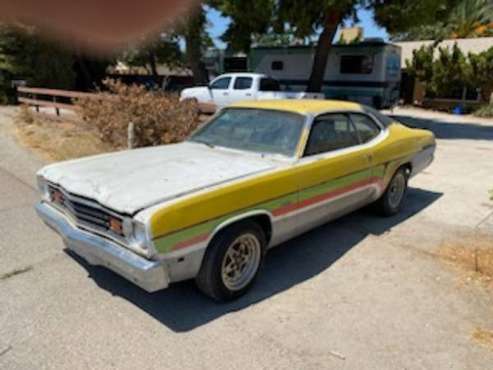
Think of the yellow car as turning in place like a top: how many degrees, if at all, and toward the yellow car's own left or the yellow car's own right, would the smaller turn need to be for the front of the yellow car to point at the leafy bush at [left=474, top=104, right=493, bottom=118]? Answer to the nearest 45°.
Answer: approximately 180°

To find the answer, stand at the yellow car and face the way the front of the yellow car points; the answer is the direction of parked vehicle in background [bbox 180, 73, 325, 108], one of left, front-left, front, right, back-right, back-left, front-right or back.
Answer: back-right

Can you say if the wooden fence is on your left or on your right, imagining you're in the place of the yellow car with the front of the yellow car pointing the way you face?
on your right

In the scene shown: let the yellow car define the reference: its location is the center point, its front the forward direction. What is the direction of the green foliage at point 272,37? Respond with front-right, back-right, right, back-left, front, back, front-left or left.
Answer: back-right

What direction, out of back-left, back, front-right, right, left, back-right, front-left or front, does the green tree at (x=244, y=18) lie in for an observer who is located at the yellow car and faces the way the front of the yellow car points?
back-right

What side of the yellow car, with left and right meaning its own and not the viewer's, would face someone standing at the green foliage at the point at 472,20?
back

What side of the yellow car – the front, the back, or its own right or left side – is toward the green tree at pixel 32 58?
right

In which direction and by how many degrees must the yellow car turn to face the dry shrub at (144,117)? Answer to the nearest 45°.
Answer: approximately 135° to its right

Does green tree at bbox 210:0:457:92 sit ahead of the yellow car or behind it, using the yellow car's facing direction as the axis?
behind

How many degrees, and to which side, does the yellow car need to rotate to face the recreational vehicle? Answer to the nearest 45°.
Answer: approximately 135° to its right

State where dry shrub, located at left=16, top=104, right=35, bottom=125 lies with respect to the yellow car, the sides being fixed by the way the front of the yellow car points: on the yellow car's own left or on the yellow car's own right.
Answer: on the yellow car's own right

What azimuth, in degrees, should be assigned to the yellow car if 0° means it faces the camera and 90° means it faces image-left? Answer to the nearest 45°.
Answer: approximately 45°

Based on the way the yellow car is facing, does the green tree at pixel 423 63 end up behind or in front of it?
behind
